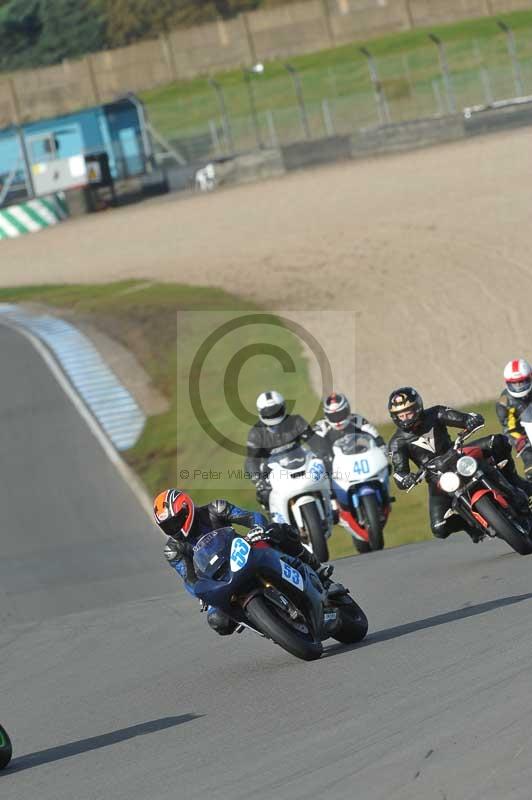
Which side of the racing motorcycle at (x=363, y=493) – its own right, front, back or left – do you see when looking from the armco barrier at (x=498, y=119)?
back

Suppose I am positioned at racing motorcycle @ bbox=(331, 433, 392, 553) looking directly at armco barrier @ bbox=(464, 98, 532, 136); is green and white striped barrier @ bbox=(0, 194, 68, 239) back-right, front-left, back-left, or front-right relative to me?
front-left

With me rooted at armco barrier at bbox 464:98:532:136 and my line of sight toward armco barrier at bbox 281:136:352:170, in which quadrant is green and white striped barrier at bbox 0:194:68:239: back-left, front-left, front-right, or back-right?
front-left

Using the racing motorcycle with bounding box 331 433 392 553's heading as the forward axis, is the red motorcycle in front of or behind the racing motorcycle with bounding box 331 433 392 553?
in front

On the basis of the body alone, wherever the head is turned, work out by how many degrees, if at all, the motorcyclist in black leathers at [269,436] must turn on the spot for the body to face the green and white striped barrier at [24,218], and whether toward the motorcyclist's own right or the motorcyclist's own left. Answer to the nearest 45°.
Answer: approximately 180°

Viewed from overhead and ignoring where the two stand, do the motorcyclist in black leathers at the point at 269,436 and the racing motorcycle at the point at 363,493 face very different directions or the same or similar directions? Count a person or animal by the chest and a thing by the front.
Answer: same or similar directions

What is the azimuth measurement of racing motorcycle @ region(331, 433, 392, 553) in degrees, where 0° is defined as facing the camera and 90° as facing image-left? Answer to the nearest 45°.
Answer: approximately 0°

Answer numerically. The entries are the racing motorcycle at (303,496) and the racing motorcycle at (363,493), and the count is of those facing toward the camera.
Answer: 2

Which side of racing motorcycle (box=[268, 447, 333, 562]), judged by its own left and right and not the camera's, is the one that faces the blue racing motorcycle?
front

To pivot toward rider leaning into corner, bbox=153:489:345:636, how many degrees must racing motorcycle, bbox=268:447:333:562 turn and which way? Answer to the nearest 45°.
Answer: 0° — it already faces them

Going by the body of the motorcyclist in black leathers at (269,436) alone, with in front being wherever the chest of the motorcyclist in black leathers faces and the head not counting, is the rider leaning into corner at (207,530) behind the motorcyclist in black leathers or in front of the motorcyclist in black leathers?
in front

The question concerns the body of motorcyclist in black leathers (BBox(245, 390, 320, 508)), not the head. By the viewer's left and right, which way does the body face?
facing the viewer

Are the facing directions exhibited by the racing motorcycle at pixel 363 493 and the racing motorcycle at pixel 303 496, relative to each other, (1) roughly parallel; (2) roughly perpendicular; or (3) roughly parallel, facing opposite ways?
roughly parallel

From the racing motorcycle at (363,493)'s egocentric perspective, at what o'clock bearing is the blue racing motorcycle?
The blue racing motorcycle is roughly at 12 o'clock from the racing motorcycle.

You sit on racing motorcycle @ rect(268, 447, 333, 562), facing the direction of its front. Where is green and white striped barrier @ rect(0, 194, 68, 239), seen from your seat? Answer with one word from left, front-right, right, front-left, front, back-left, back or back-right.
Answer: back

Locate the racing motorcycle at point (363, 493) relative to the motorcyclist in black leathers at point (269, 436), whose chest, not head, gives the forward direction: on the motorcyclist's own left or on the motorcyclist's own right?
on the motorcyclist's own left

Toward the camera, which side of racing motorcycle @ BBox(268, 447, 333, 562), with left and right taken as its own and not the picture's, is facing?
front
